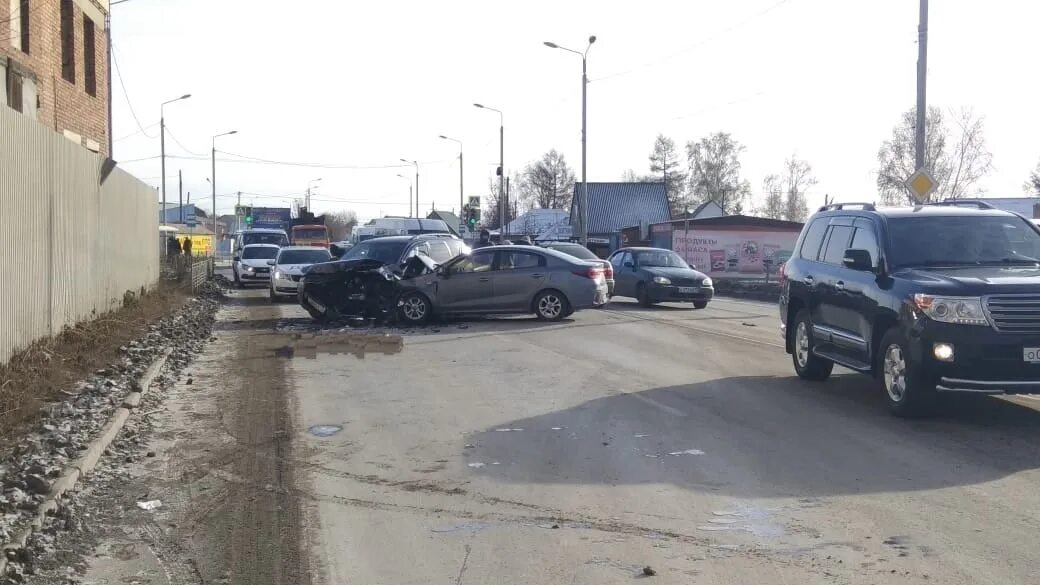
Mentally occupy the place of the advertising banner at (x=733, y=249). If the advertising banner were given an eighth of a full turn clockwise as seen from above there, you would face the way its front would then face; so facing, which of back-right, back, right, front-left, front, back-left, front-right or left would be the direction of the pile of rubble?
front-left

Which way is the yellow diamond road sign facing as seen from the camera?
toward the camera

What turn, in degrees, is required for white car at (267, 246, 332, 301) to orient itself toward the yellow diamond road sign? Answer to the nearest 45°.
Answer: approximately 45° to its left

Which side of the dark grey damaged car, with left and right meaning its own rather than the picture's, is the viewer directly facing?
left

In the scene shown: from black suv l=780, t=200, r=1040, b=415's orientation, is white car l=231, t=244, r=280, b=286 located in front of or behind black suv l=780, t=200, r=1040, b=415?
behind

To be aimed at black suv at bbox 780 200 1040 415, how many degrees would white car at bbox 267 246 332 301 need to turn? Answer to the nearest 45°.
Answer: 0° — it already faces it

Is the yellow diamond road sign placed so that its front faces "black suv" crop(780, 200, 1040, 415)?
yes

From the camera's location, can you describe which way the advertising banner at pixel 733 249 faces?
facing the viewer

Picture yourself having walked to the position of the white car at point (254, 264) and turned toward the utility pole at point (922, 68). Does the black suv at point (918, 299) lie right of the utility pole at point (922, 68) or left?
right

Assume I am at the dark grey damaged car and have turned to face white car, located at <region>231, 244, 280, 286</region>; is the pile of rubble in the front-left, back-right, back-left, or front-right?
back-left
